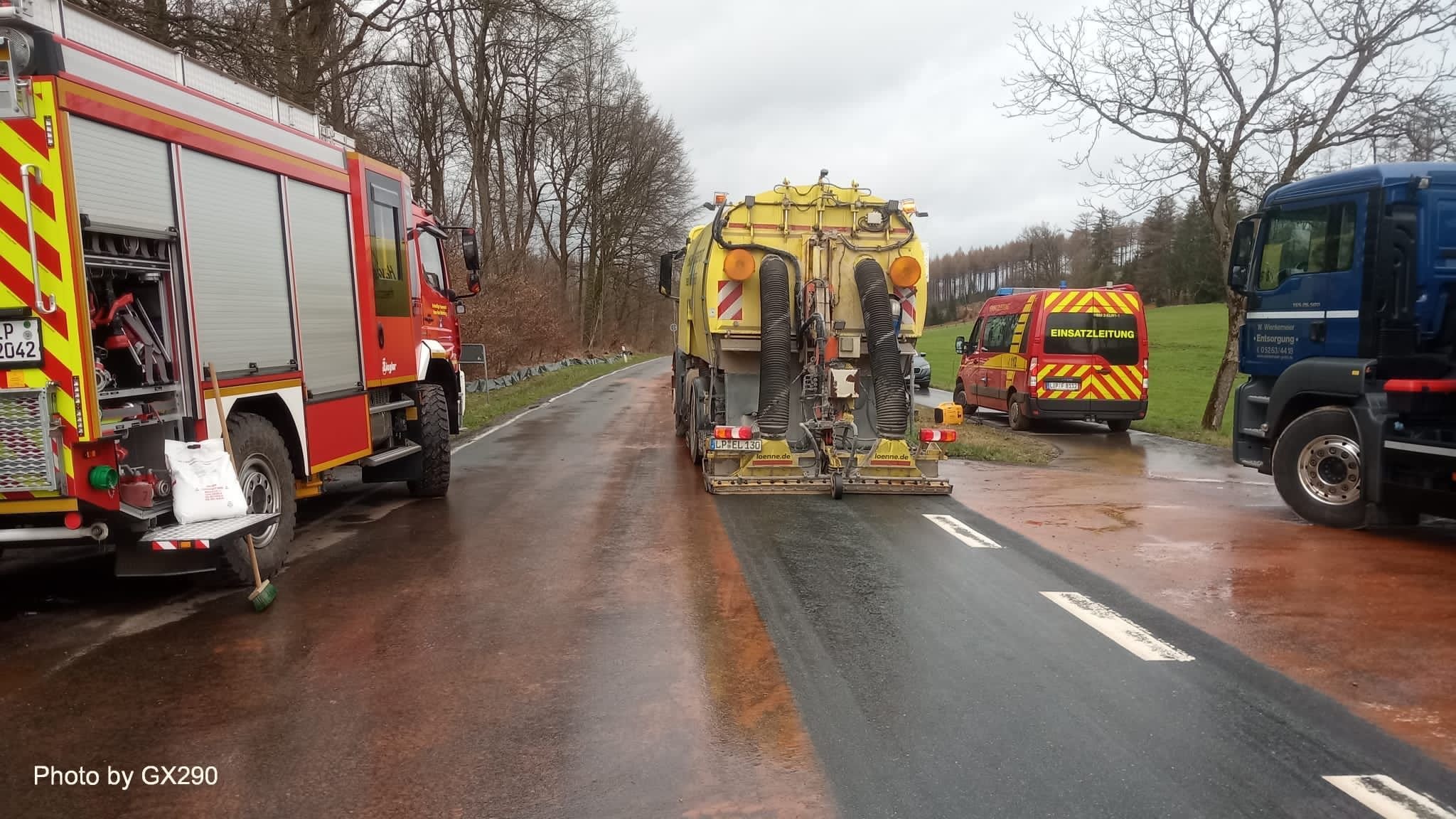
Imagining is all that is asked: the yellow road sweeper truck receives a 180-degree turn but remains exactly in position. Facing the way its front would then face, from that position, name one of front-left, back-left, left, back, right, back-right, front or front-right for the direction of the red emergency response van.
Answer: back-left

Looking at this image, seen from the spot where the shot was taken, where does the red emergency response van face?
facing away from the viewer and to the left of the viewer

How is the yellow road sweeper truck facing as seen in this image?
away from the camera

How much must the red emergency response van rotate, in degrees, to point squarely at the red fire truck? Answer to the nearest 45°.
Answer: approximately 90° to its left

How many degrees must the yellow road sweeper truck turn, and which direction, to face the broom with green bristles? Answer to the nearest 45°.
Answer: approximately 135° to its left

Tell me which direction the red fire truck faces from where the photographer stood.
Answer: facing away from the viewer and to the right of the viewer

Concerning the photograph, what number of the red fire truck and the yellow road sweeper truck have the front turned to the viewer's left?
0

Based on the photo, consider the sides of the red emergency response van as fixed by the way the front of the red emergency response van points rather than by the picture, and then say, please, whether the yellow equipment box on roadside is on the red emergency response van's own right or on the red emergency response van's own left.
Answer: on the red emergency response van's own left

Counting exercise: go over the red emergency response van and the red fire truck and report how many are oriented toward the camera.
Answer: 0
